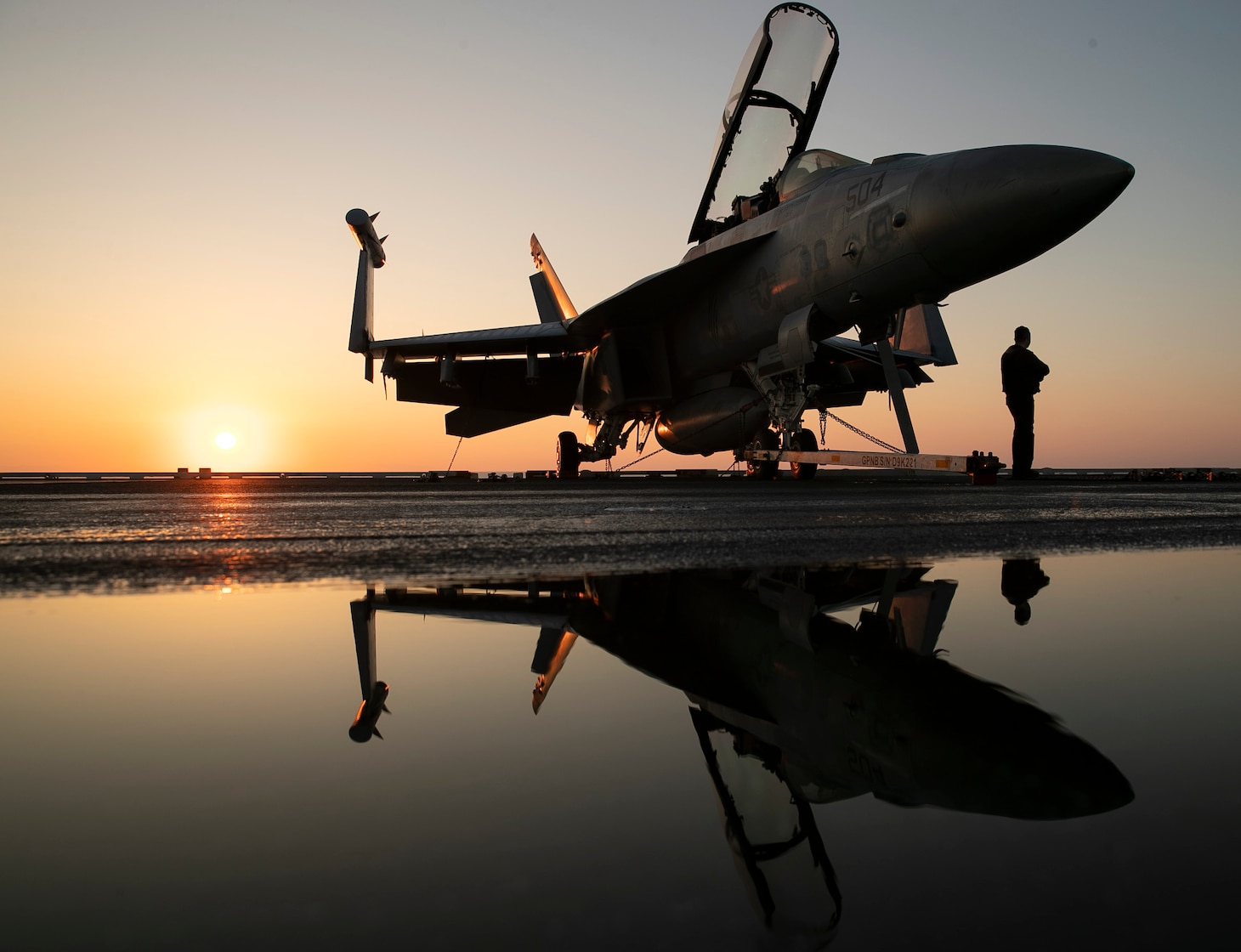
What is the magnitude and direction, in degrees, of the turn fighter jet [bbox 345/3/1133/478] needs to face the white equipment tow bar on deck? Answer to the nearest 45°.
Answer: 0° — it already faces it

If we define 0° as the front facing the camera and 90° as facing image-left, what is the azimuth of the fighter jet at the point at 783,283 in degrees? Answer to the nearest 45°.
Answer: approximately 315°
